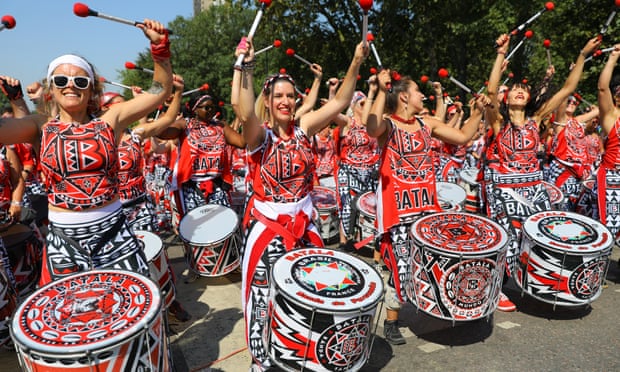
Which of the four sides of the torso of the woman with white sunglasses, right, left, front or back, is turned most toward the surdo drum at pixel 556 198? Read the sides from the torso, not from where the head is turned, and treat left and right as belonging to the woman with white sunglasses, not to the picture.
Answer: left

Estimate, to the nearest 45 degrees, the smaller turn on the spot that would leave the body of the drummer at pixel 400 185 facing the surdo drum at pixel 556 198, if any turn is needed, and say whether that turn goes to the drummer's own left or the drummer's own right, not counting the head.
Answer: approximately 90° to the drummer's own left

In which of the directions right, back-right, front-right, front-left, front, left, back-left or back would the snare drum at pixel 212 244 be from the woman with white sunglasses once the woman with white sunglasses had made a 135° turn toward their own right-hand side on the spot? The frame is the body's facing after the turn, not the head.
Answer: right

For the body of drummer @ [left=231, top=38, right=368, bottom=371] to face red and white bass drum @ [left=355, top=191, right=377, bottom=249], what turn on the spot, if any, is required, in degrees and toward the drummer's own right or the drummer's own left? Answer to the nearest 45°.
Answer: approximately 135° to the drummer's own left

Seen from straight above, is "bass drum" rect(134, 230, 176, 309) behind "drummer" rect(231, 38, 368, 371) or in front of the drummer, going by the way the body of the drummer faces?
behind

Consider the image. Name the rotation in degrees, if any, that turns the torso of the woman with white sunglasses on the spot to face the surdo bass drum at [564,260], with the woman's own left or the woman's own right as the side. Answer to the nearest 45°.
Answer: approximately 90° to the woman's own left

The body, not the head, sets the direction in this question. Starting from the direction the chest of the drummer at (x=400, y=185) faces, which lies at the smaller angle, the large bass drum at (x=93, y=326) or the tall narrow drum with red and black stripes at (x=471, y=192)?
the large bass drum

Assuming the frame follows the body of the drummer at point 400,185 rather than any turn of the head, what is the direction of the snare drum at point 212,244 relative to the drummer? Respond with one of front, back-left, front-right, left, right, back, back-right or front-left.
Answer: back-right

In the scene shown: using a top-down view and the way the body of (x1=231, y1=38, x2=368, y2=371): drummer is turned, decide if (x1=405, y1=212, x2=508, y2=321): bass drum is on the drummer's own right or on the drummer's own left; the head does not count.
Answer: on the drummer's own left

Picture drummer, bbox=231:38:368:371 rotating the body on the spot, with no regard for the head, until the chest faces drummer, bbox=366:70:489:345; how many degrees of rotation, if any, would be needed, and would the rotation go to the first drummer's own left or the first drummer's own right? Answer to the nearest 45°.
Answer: approximately 90° to the first drummer's own left

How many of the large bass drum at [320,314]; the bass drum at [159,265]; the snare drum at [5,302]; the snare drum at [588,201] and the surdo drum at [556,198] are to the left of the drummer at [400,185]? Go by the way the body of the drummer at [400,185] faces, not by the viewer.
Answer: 2
